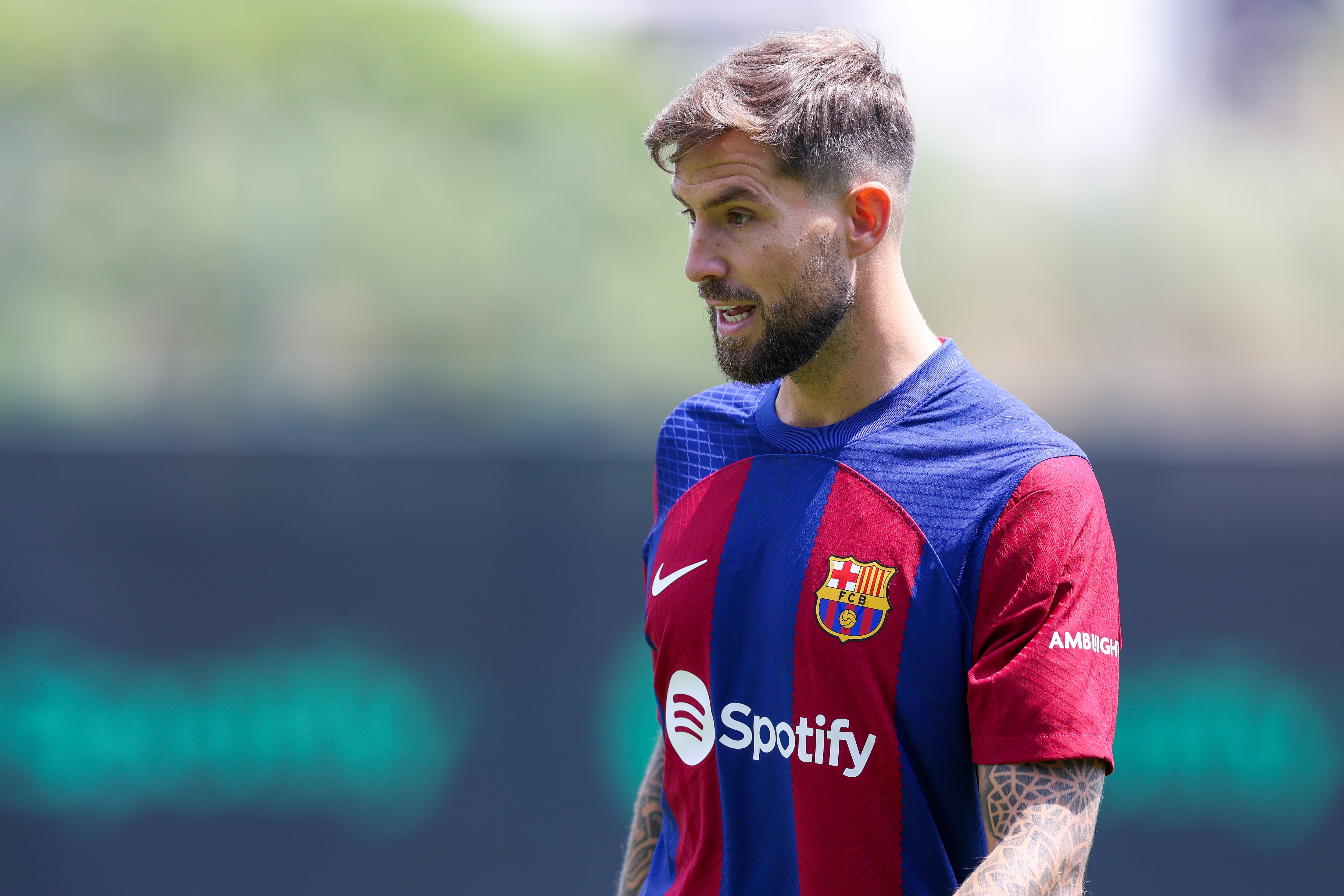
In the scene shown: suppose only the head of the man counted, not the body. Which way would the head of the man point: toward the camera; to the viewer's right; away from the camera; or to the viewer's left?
to the viewer's left

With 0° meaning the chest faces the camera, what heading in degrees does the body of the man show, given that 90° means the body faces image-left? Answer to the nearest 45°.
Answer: approximately 45°

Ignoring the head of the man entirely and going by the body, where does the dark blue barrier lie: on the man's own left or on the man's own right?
on the man's own right
